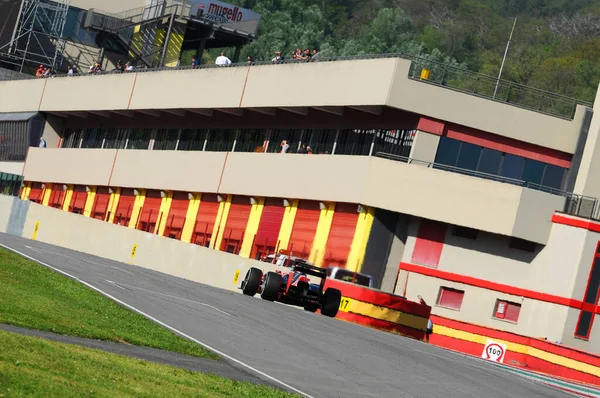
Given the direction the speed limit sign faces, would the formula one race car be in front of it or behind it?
in front

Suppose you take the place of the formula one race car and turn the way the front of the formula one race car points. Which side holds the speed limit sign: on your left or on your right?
on your right

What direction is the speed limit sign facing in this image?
toward the camera

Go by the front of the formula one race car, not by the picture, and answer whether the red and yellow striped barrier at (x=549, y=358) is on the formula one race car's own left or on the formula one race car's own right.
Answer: on the formula one race car's own right

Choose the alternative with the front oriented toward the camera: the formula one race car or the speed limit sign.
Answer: the speed limit sign

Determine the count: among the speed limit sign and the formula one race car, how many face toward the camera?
1
